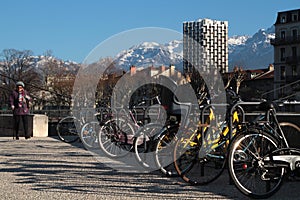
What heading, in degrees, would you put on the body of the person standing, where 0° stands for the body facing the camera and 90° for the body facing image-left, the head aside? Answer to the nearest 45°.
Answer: approximately 0°

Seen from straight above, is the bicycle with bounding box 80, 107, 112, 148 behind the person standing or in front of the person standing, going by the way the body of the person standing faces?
in front
